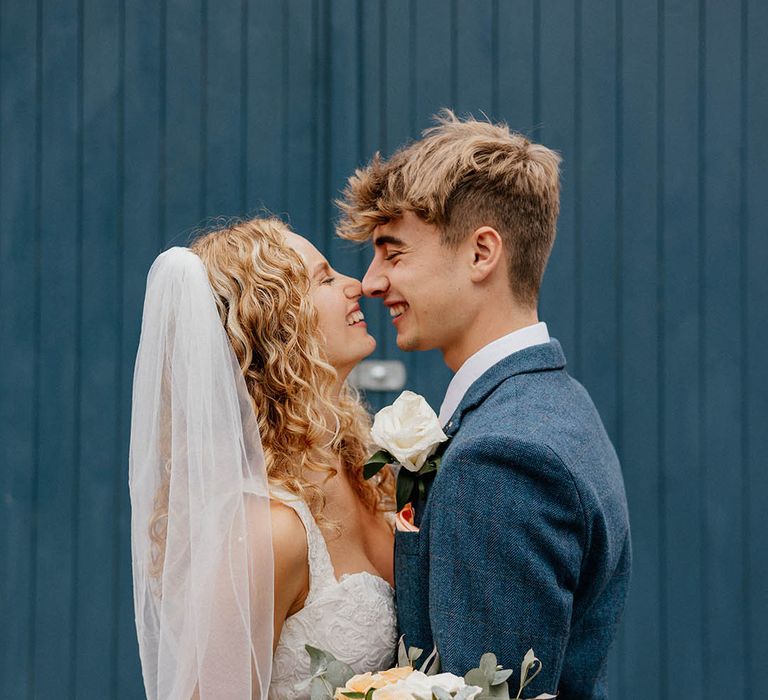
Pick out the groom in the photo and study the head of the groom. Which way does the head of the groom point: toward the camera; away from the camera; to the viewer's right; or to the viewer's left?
to the viewer's left

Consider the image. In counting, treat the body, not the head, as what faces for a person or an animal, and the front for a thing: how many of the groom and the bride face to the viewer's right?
1

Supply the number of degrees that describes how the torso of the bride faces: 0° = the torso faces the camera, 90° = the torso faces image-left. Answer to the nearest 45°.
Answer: approximately 270°

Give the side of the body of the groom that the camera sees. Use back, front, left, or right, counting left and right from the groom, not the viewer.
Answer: left

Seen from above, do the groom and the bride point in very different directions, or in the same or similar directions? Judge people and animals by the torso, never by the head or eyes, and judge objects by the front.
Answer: very different directions

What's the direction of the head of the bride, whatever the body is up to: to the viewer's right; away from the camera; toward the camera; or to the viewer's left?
to the viewer's right
